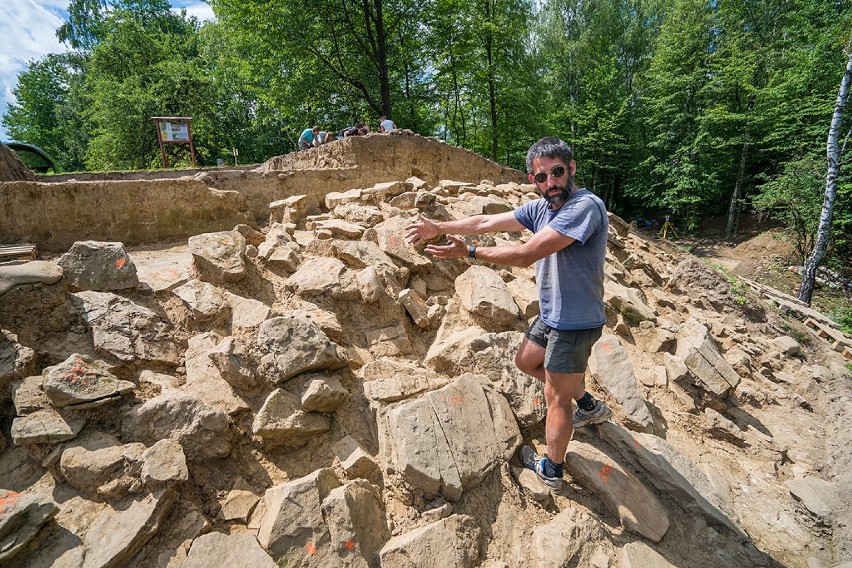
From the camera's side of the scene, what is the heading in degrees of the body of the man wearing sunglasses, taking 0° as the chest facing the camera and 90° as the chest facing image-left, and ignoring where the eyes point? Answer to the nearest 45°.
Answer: approximately 45°

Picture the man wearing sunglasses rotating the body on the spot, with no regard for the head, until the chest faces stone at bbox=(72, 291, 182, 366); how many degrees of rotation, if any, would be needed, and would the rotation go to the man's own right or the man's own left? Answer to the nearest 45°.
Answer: approximately 45° to the man's own right

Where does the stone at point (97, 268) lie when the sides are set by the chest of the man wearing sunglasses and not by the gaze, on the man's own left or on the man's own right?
on the man's own right

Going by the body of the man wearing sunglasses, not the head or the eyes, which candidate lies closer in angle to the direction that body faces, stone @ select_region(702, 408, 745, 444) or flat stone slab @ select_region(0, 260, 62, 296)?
the flat stone slab

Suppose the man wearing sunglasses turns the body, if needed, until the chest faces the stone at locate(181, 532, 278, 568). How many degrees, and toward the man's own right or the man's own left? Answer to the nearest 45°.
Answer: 0° — they already face it

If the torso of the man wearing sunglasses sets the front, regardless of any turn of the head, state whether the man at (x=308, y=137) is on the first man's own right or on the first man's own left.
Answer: on the first man's own right

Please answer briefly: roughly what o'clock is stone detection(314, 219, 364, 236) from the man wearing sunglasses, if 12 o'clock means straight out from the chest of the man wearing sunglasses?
The stone is roughly at 3 o'clock from the man wearing sunglasses.

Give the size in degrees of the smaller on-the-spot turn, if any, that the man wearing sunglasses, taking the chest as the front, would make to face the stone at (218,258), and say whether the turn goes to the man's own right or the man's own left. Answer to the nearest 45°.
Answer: approximately 45° to the man's own right

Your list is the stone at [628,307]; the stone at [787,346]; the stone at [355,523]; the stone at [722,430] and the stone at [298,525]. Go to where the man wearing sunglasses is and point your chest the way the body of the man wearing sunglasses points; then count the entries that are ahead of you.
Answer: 2

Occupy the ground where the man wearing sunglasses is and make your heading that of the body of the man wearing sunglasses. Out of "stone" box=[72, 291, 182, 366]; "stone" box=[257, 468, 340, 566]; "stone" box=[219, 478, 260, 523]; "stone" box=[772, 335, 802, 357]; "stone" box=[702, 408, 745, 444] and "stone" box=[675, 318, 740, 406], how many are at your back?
3

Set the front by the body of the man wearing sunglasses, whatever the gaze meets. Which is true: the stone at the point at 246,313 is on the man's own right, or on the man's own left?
on the man's own right

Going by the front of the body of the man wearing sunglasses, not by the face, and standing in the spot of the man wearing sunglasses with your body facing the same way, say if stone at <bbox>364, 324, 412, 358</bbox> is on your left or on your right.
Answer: on your right

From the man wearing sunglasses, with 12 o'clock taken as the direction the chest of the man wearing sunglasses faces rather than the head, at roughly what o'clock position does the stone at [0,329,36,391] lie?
The stone is roughly at 1 o'clock from the man wearing sunglasses.

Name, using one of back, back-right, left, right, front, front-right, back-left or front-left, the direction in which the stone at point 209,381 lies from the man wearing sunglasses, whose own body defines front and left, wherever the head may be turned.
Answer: front-right
